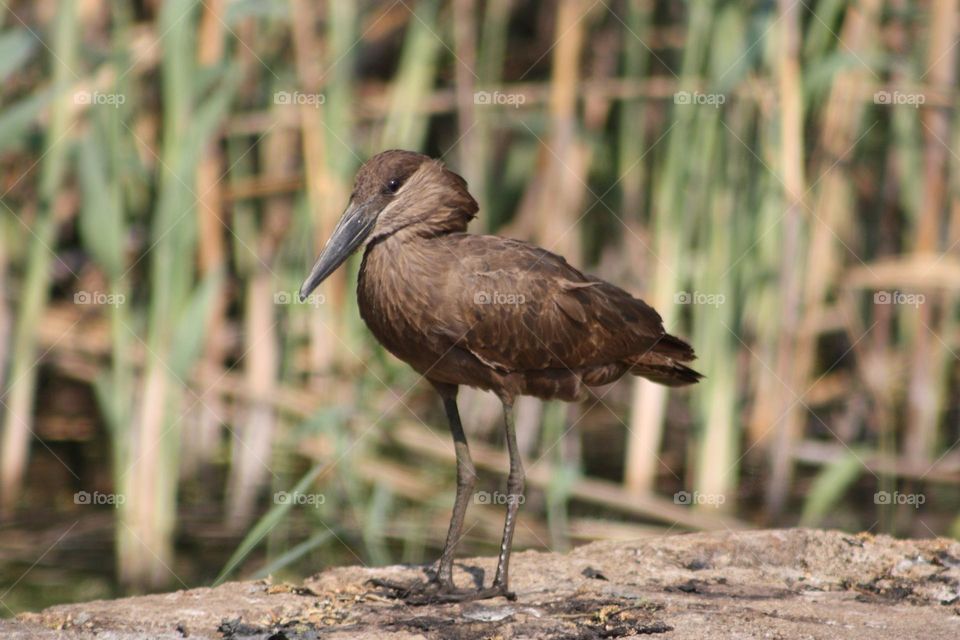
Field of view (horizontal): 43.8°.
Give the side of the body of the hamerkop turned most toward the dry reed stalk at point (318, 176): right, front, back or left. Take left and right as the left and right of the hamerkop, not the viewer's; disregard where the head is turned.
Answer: right

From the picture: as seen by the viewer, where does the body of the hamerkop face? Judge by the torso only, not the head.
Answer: to the viewer's left

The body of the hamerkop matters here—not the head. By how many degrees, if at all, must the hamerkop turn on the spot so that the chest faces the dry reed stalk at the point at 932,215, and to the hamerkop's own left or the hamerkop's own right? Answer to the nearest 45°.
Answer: approximately 135° to the hamerkop's own right

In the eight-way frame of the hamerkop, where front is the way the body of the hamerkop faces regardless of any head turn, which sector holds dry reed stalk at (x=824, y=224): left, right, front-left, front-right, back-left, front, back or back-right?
back-right
